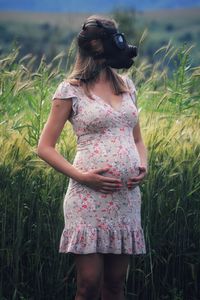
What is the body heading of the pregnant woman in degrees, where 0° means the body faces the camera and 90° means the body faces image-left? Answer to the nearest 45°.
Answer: approximately 315°

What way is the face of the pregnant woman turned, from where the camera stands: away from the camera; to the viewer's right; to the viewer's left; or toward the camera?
to the viewer's right
